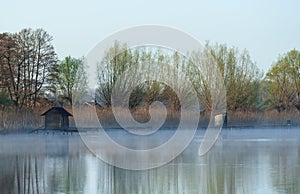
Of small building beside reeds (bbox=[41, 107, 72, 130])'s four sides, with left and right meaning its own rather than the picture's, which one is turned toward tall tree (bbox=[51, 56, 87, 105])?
back

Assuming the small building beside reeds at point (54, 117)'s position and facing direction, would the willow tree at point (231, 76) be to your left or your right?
on your left

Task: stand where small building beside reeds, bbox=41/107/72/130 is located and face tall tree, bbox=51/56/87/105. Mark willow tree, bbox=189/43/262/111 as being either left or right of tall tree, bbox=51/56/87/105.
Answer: right

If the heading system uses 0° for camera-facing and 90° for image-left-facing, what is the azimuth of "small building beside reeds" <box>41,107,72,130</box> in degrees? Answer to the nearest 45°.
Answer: approximately 0°

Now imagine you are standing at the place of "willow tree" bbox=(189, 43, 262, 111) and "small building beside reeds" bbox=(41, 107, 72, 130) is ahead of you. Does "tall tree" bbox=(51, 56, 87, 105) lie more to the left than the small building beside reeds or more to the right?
right
